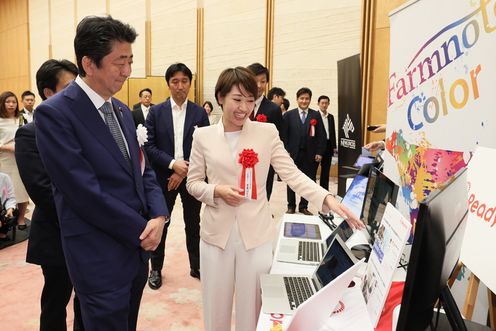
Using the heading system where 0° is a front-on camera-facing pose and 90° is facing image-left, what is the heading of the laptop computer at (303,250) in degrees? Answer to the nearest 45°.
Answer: approximately 90°

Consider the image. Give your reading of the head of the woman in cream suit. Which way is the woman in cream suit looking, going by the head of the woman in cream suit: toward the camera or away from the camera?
toward the camera

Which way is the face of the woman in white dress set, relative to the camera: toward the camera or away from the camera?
toward the camera

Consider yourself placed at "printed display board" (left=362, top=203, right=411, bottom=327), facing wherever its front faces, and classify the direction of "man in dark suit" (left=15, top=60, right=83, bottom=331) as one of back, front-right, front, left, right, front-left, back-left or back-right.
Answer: front-right

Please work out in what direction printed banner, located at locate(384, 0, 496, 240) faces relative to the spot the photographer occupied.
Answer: facing the viewer and to the left of the viewer

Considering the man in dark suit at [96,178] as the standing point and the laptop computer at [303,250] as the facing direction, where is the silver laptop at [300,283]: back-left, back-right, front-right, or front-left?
front-right

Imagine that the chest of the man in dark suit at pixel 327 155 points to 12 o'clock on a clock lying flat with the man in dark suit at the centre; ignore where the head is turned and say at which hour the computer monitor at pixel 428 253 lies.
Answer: The computer monitor is roughly at 12 o'clock from the man in dark suit.

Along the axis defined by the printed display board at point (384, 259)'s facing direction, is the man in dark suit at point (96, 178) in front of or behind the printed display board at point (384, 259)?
in front

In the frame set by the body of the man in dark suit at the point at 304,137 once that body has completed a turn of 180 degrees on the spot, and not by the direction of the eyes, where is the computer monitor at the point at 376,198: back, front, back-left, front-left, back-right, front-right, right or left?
back

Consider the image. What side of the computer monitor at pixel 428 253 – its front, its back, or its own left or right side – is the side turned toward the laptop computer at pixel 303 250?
front

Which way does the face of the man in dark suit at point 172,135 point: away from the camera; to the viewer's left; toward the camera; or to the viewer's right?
toward the camera

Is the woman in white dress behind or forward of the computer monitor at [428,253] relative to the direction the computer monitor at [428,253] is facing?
forward

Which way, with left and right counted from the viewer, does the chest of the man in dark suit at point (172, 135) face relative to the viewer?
facing the viewer

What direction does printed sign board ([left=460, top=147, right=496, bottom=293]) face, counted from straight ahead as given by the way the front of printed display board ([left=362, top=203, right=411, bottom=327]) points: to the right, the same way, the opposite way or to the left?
the same way

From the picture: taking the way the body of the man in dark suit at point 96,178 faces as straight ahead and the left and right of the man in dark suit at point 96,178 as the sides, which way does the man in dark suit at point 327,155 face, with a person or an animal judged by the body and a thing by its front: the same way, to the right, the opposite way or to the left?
to the right

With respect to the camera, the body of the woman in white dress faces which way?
toward the camera
